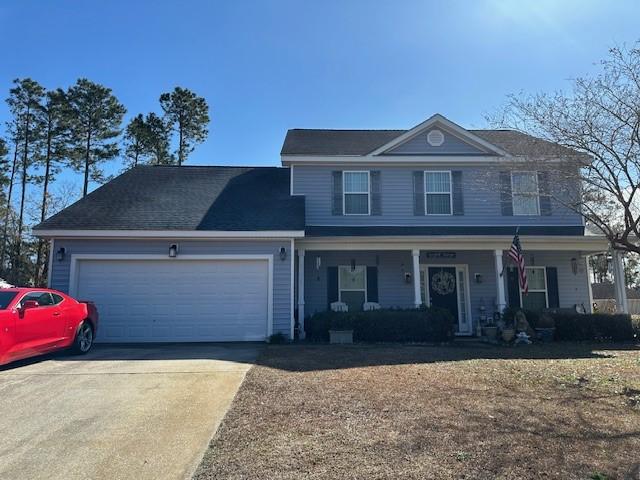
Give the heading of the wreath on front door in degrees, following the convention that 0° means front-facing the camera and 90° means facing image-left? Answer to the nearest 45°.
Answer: approximately 0°

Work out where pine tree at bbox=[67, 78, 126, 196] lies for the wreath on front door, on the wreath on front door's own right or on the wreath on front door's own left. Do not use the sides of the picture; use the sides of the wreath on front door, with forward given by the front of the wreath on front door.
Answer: on the wreath on front door's own right

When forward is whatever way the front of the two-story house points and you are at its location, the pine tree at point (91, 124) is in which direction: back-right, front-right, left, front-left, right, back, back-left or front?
back-right

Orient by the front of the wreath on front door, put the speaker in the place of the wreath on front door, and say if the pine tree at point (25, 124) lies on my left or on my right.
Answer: on my right

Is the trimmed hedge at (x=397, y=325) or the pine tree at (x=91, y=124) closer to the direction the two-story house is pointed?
the trimmed hedge

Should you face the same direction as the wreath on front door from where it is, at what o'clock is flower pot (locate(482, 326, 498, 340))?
The flower pot is roughly at 11 o'clock from the wreath on front door.

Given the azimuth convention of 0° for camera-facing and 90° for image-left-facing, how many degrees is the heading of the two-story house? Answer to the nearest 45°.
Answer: approximately 0°
